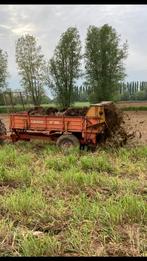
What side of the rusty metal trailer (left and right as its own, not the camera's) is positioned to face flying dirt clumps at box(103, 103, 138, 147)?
back

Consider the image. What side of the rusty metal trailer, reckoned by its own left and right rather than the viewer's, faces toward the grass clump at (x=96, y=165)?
left

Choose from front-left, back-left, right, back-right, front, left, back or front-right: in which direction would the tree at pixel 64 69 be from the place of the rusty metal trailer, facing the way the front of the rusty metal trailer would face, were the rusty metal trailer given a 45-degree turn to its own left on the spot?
back-right

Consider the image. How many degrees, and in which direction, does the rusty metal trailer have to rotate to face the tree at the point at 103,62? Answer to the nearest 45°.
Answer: approximately 90° to its right

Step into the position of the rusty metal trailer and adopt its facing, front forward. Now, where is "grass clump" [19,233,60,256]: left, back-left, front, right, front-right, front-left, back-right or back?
left

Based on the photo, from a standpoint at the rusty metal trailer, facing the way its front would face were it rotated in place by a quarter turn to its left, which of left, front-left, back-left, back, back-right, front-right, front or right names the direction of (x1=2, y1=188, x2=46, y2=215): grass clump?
front

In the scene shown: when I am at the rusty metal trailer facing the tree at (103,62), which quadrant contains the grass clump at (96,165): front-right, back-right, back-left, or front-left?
back-right

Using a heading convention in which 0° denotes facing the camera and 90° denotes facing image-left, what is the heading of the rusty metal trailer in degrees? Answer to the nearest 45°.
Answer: approximately 90°
